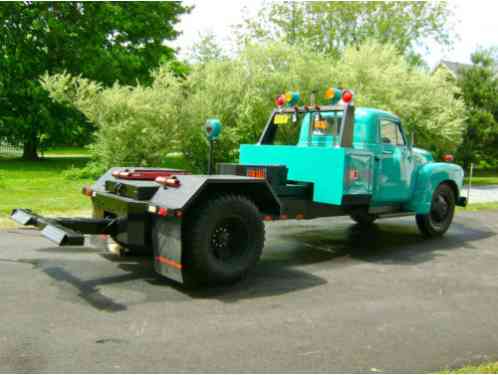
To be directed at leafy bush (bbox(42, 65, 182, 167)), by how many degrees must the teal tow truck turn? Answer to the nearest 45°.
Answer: approximately 45° to its left

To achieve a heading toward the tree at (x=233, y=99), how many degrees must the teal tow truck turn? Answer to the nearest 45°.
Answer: approximately 45° to its left

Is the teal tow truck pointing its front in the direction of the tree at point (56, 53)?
no

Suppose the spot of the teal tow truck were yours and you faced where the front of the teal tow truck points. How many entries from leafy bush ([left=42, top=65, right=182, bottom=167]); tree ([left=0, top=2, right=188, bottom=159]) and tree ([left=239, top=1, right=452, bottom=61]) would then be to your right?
0

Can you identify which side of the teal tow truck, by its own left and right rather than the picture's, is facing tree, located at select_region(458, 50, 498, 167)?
front

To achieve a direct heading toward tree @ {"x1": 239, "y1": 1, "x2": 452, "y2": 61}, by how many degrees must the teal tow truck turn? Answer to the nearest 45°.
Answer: approximately 45° to its left

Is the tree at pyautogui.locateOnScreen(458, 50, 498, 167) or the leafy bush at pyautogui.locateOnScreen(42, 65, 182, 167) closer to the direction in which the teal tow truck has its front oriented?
the tree

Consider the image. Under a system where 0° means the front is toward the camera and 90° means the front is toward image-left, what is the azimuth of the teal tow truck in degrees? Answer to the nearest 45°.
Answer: approximately 225°

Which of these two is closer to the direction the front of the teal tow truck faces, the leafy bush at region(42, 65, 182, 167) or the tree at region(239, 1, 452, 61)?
the tree
